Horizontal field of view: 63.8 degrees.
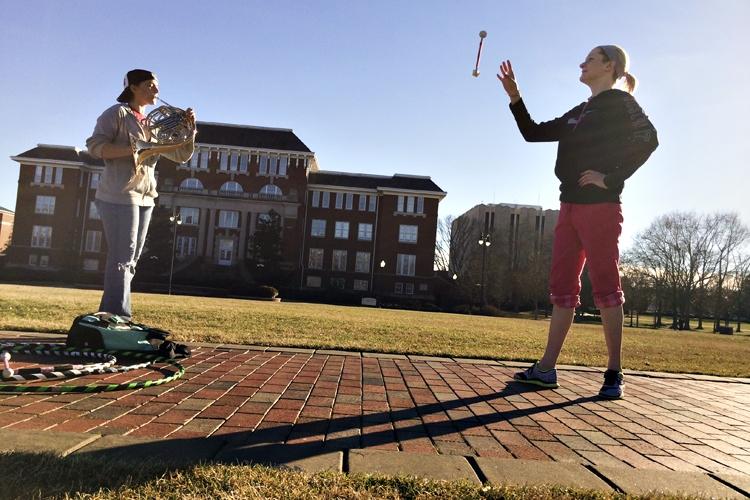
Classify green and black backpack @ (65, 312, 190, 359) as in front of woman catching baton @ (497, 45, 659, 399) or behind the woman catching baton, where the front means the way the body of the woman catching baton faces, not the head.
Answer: in front

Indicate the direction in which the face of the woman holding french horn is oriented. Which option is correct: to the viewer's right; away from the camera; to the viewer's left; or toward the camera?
to the viewer's right

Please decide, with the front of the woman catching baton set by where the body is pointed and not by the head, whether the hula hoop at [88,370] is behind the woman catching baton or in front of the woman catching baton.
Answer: in front

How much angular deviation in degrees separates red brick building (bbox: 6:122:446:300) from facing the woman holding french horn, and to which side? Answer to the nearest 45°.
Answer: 0° — it already faces them

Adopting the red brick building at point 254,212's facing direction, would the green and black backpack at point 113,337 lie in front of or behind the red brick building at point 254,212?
in front

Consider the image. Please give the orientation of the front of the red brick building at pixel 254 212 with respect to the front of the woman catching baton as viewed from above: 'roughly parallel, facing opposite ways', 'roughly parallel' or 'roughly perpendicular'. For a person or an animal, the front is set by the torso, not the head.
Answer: roughly perpendicular

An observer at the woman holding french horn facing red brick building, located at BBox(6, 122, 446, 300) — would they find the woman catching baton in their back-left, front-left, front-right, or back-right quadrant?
back-right

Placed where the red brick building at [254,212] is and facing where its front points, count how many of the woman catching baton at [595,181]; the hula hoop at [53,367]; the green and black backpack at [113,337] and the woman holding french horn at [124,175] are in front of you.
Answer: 4

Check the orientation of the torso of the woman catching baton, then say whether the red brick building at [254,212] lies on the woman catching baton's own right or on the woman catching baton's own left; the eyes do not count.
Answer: on the woman catching baton's own right

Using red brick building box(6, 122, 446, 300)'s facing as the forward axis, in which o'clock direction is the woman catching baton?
The woman catching baton is roughly at 12 o'clock from the red brick building.
